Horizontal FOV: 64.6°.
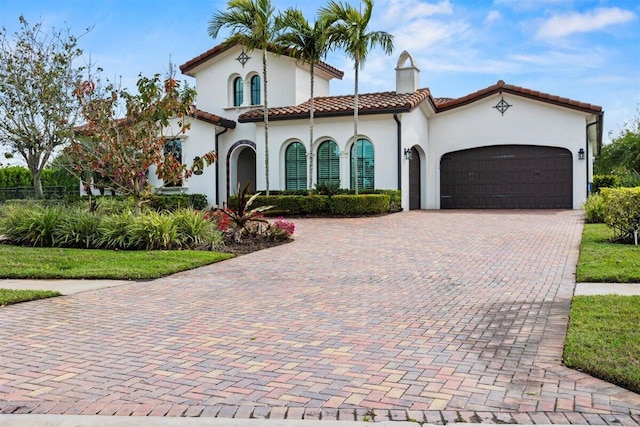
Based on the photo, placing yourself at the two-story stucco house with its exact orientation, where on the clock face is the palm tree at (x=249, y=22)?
The palm tree is roughly at 2 o'clock from the two-story stucco house.

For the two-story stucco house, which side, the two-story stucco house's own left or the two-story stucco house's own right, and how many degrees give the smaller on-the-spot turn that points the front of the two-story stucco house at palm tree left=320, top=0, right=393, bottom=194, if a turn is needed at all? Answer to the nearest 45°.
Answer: approximately 45° to the two-story stucco house's own right

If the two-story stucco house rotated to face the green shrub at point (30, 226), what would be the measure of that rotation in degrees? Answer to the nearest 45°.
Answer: approximately 45° to its right

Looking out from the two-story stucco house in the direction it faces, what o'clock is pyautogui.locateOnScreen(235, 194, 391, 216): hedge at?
The hedge is roughly at 1 o'clock from the two-story stucco house.

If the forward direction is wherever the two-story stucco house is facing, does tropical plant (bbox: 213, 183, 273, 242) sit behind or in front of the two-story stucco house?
in front

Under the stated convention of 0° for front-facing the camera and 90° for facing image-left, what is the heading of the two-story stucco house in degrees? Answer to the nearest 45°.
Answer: approximately 0°

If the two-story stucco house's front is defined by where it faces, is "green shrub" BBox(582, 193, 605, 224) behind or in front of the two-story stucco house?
in front

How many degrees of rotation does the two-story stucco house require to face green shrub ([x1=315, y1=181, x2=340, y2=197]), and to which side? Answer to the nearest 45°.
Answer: approximately 45° to its right

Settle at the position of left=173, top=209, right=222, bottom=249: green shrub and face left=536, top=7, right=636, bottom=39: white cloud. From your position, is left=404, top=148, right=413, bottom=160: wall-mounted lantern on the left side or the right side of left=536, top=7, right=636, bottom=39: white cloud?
left

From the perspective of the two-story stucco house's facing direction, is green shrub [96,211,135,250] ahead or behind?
ahead

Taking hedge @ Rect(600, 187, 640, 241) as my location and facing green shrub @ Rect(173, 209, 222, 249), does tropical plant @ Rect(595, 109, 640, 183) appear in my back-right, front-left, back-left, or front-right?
back-right

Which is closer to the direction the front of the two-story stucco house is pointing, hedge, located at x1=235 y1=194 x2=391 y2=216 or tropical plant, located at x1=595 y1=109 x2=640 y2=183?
the hedge

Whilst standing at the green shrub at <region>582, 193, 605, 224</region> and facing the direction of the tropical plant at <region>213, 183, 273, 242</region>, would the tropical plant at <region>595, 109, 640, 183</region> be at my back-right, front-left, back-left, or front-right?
back-right

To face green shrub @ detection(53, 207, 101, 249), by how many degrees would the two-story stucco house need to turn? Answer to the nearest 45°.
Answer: approximately 45° to its right
